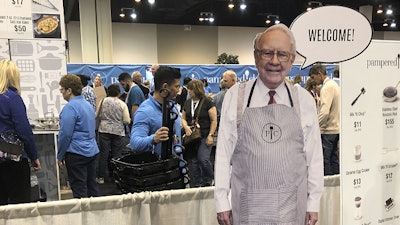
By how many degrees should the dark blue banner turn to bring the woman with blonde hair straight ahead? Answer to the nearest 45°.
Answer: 0° — it already faces them

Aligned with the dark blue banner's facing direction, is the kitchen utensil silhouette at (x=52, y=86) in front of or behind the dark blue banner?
in front

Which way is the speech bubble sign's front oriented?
toward the camera

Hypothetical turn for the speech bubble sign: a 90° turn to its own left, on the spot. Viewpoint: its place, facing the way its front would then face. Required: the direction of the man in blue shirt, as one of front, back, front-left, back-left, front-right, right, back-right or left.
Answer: back

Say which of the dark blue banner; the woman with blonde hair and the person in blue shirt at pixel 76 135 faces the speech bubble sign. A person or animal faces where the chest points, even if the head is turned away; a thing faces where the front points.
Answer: the dark blue banner

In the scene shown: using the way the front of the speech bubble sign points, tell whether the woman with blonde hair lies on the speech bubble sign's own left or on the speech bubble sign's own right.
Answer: on the speech bubble sign's own right

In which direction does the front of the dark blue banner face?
toward the camera
